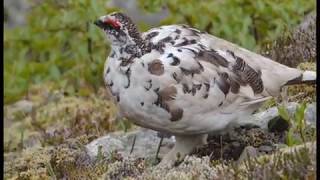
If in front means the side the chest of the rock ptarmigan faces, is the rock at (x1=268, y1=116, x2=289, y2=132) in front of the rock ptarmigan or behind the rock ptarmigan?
behind

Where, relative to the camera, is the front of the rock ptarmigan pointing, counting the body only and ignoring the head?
to the viewer's left

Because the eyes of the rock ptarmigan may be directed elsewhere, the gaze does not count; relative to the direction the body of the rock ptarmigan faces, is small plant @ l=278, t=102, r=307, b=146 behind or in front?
behind

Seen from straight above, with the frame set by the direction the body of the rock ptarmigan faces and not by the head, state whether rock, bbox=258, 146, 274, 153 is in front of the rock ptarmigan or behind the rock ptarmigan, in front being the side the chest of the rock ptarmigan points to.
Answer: behind
